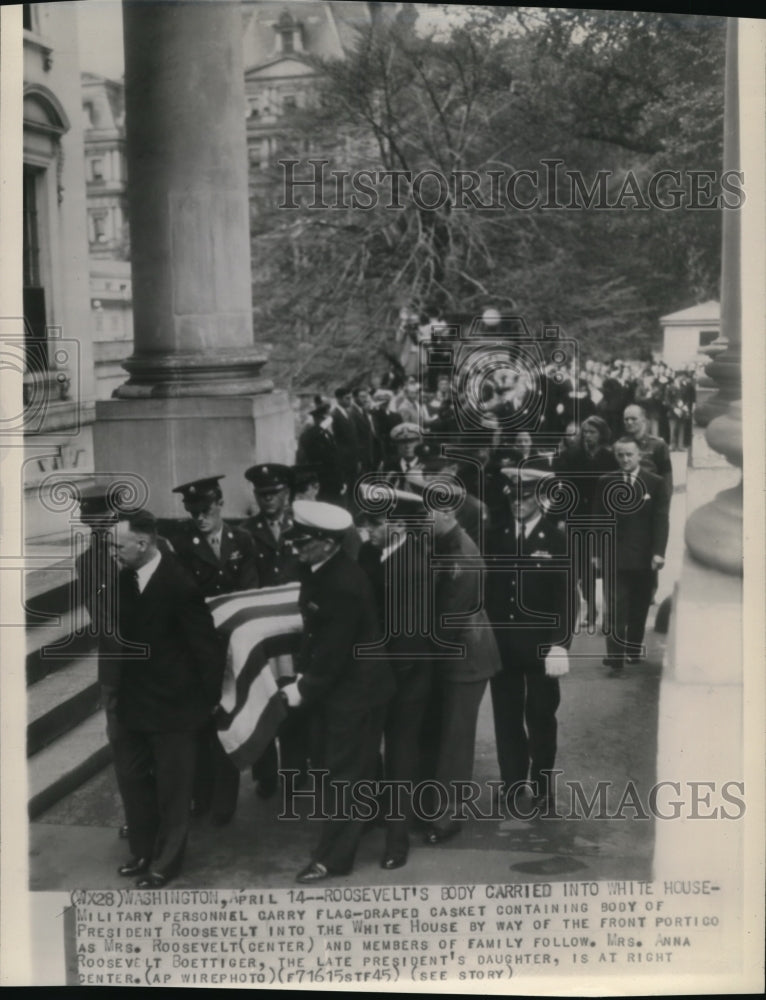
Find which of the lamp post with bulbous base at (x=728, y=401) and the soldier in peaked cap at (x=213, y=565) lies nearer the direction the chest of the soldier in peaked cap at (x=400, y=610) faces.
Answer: the soldier in peaked cap

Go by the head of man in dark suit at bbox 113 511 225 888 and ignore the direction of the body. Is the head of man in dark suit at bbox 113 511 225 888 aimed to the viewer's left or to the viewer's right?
to the viewer's left

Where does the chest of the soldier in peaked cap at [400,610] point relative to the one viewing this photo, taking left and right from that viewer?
facing the viewer and to the left of the viewer

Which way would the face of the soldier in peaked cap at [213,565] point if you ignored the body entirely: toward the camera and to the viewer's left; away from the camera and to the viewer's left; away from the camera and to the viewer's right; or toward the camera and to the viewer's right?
toward the camera and to the viewer's left

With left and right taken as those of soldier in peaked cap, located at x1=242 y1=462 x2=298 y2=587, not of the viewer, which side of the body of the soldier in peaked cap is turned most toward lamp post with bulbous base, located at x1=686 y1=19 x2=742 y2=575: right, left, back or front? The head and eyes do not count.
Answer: left

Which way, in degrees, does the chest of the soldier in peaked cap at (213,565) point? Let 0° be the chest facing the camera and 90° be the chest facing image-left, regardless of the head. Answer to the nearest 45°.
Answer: approximately 0°

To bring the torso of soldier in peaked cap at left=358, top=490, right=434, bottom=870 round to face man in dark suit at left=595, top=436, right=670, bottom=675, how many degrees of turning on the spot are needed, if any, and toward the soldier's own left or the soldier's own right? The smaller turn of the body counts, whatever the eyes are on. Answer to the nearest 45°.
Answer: approximately 135° to the soldier's own left
